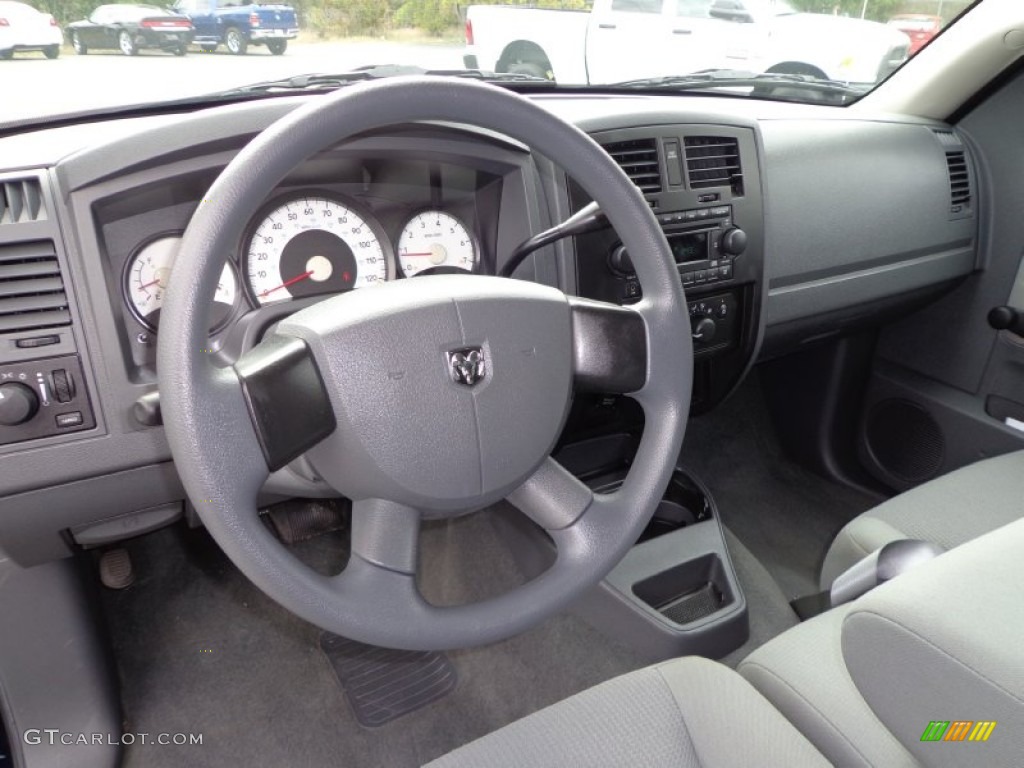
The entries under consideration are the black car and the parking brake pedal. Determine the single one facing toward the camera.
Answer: the parking brake pedal

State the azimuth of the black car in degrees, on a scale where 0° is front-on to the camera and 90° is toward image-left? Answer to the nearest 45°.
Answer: approximately 135°

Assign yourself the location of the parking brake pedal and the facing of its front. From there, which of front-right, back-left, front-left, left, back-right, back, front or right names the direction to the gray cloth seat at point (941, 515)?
front-left

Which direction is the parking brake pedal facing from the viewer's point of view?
toward the camera

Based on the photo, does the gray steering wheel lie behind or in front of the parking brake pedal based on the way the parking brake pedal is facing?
in front

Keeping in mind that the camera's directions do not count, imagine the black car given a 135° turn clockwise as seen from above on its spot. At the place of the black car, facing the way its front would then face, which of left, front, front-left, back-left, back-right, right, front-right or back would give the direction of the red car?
front

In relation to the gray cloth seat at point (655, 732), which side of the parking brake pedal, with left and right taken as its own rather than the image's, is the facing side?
front

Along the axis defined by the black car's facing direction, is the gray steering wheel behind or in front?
behind

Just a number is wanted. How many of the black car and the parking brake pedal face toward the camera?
1
